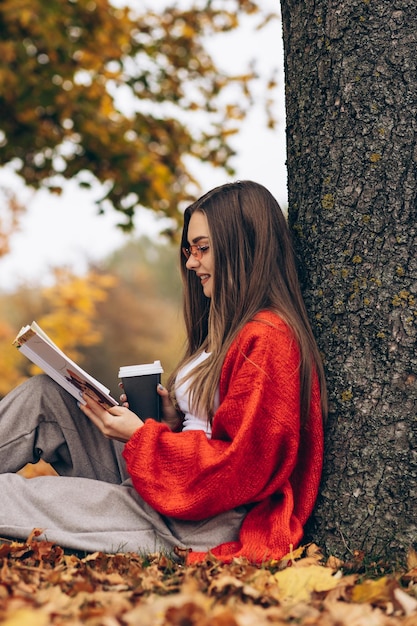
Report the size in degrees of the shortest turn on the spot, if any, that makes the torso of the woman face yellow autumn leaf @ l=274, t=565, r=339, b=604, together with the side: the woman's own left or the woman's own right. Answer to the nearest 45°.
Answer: approximately 90° to the woman's own left

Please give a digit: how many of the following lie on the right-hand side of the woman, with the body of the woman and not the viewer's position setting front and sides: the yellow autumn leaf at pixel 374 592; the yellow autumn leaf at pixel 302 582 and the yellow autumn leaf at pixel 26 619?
0

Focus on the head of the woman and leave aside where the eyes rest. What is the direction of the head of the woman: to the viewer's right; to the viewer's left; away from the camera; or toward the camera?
to the viewer's left

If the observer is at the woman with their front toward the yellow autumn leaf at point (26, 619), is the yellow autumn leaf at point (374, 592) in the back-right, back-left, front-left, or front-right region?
front-left

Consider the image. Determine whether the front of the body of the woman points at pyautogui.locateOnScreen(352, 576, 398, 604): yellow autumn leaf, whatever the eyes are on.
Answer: no

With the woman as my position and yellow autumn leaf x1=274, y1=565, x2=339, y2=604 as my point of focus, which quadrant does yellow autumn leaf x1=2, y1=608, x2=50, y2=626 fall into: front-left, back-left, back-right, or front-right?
front-right

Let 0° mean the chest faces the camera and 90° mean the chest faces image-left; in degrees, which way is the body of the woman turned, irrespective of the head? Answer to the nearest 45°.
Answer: approximately 90°

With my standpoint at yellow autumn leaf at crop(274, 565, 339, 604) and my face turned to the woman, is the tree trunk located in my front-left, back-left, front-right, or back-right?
front-right

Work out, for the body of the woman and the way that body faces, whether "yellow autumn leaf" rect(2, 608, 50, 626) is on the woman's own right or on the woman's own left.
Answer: on the woman's own left
